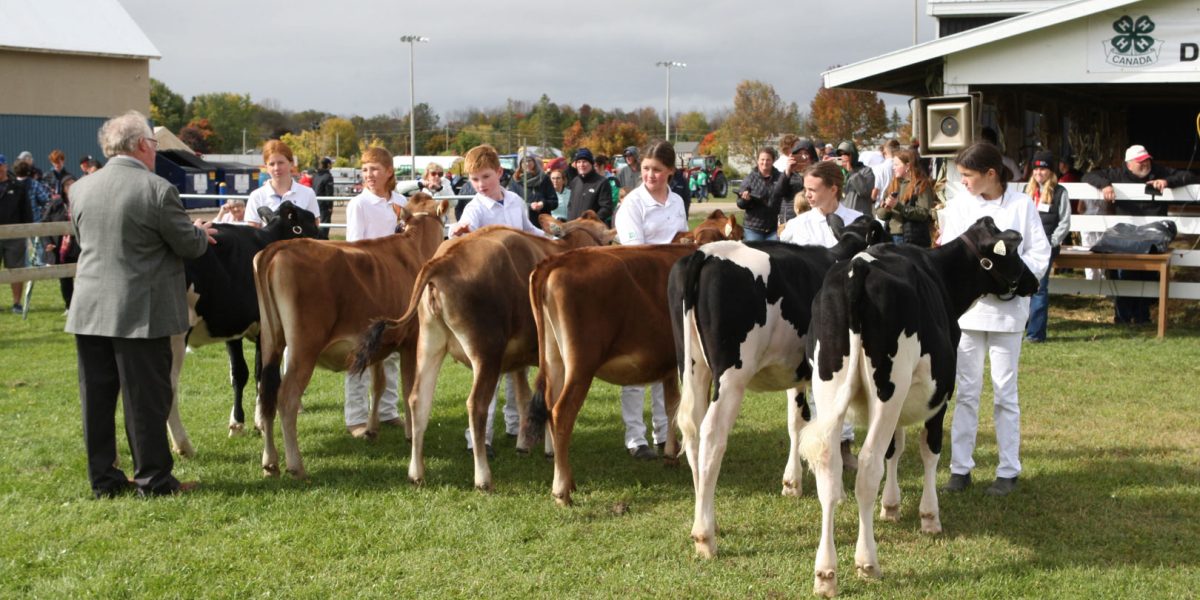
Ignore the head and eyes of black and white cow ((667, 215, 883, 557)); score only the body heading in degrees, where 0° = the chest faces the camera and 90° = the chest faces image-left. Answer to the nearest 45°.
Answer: approximately 225°

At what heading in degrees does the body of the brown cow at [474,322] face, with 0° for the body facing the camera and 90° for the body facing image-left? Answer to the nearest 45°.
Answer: approximately 225°

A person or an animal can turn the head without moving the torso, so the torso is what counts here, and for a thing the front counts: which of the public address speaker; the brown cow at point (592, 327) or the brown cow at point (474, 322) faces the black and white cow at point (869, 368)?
the public address speaker

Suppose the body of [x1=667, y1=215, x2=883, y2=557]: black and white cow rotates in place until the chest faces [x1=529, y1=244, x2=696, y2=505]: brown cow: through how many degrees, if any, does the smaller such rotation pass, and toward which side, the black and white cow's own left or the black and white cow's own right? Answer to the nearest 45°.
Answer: approximately 90° to the black and white cow's own left

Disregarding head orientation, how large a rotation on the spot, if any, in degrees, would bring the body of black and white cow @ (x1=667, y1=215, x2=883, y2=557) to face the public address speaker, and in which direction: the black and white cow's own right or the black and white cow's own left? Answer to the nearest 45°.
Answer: approximately 45° to the black and white cow's own left

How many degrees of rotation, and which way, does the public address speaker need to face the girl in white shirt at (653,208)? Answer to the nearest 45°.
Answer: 0° — it already faces them

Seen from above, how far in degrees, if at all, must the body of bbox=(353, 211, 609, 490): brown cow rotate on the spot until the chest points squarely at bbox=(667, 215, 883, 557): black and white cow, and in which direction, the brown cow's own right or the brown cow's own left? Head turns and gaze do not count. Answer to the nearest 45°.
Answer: approximately 90° to the brown cow's own right

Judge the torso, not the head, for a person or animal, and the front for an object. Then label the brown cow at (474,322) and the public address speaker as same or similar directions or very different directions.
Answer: very different directions

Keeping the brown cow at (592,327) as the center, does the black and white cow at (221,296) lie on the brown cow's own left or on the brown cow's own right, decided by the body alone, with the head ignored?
on the brown cow's own left

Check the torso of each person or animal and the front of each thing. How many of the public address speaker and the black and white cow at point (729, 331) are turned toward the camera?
1

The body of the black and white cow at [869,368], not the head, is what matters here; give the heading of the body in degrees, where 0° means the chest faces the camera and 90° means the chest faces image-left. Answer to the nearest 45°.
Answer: approximately 225°

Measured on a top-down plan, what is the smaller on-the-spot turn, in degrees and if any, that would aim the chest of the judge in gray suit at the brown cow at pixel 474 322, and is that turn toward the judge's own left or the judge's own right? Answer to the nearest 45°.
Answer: approximately 45° to the judge's own right

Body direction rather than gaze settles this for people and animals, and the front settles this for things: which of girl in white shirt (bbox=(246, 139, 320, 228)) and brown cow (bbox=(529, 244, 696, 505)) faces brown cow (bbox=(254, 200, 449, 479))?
the girl in white shirt
